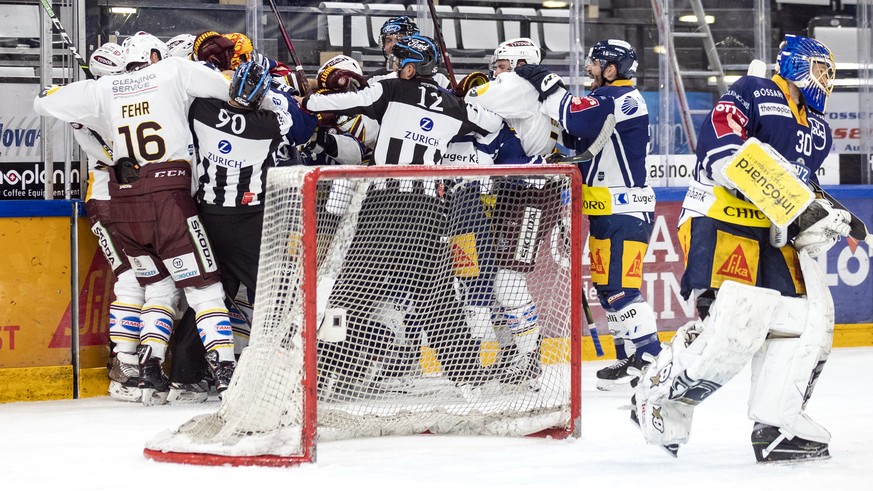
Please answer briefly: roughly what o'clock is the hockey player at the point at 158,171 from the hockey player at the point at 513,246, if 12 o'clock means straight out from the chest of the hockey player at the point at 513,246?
the hockey player at the point at 158,171 is roughly at 12 o'clock from the hockey player at the point at 513,246.

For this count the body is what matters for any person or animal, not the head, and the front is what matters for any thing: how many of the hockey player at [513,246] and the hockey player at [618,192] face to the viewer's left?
2

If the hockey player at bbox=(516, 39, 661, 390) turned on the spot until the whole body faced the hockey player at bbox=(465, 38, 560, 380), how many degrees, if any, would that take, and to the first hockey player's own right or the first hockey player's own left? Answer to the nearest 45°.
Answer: approximately 45° to the first hockey player's own left

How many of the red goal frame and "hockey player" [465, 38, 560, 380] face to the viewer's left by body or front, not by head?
1

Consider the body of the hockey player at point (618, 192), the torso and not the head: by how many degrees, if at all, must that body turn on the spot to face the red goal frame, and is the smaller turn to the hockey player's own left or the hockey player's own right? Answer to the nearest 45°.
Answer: approximately 45° to the hockey player's own left

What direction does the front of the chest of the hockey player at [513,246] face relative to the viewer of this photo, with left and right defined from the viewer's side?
facing to the left of the viewer

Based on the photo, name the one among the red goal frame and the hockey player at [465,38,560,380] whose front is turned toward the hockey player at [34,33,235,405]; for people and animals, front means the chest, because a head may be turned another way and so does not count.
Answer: the hockey player at [465,38,560,380]

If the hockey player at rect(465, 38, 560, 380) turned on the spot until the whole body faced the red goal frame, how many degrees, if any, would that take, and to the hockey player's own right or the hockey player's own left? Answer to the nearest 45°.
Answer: approximately 45° to the hockey player's own left

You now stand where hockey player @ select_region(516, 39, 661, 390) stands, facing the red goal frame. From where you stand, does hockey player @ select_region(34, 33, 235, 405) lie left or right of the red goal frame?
right

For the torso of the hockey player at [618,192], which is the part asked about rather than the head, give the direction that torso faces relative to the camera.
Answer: to the viewer's left

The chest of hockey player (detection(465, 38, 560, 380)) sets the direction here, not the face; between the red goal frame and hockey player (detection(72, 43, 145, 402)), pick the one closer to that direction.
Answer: the hockey player

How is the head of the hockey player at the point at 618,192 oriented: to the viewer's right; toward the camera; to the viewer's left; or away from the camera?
to the viewer's left

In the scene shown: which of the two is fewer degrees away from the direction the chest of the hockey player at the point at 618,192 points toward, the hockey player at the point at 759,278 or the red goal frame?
the red goal frame
